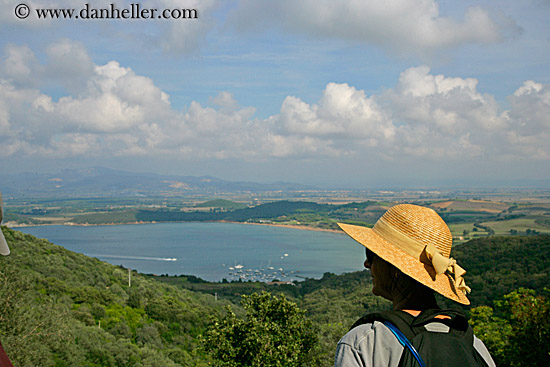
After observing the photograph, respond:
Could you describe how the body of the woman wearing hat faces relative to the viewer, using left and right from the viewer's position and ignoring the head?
facing away from the viewer and to the left of the viewer

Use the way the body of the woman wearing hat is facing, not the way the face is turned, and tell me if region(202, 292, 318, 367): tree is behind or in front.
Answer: in front

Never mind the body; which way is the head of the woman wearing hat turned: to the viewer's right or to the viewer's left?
to the viewer's left
